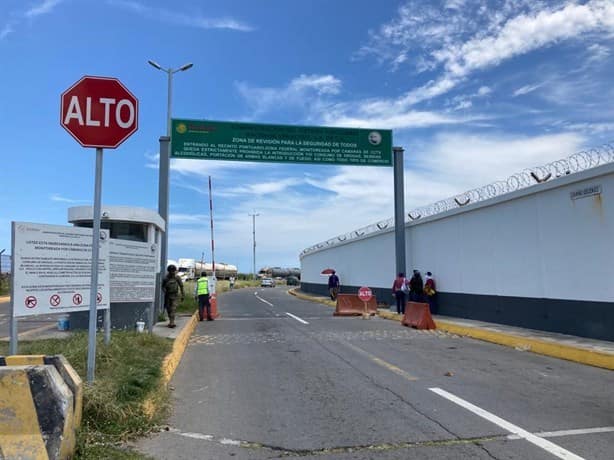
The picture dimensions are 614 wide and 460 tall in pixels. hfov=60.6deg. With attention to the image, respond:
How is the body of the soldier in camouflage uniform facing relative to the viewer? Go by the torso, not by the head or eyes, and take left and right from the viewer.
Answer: facing the viewer

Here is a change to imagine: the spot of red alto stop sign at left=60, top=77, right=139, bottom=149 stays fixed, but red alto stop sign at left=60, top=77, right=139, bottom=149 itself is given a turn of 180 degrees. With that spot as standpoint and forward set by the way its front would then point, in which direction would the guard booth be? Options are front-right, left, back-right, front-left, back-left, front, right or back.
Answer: front

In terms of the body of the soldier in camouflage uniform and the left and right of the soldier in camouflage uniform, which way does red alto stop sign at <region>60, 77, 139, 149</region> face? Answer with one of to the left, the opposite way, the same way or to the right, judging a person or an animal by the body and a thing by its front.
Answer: the same way

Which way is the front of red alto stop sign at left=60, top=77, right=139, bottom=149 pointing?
toward the camera

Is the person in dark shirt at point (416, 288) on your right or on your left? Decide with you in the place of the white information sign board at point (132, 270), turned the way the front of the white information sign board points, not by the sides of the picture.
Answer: on your left

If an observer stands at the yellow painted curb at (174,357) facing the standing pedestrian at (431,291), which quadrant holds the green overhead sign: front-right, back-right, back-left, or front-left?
front-left

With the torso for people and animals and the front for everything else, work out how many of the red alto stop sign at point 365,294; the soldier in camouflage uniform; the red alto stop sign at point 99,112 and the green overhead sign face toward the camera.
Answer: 4

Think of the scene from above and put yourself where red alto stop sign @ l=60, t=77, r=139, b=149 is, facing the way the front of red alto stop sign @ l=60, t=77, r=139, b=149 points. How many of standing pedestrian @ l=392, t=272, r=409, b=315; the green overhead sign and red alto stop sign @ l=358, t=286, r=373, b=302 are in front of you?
0

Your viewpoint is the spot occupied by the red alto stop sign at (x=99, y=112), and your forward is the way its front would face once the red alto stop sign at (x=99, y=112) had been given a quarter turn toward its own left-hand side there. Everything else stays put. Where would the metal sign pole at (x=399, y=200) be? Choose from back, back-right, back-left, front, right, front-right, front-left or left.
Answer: front-left

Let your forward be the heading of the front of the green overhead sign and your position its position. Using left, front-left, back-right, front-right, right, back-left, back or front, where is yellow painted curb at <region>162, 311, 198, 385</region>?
front

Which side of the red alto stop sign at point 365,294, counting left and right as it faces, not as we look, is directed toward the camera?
front

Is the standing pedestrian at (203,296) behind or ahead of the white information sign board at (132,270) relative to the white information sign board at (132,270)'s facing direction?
behind

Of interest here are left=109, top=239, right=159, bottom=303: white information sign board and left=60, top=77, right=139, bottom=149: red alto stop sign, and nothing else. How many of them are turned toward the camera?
2

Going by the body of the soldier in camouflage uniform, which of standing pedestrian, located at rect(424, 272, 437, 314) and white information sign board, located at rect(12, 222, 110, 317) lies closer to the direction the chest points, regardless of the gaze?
the white information sign board

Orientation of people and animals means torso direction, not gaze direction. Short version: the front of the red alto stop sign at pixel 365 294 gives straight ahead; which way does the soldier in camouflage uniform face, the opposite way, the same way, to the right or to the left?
the same way

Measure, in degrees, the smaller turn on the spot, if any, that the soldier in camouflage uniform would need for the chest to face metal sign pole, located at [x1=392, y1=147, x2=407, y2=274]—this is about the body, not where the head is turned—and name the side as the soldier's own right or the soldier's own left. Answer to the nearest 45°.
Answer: approximately 135° to the soldier's own left

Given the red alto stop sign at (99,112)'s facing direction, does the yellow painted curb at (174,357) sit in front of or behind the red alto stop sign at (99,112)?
behind

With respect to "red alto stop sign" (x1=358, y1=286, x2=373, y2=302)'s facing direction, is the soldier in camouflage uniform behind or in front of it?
in front

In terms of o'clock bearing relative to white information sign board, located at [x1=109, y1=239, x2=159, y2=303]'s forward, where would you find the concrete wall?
The concrete wall is roughly at 9 o'clock from the white information sign board.
